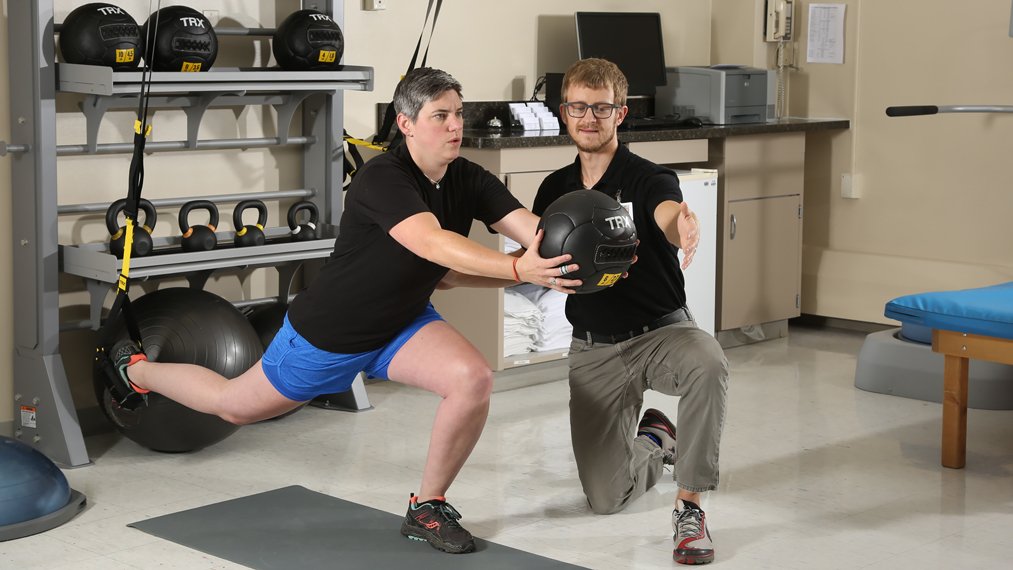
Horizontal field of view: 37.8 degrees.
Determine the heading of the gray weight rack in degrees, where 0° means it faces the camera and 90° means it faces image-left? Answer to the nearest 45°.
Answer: approximately 315°

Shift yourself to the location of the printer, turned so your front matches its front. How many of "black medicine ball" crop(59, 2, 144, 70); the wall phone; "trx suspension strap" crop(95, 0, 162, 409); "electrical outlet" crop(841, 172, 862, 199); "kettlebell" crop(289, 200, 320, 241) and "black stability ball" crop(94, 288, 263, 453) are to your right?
4

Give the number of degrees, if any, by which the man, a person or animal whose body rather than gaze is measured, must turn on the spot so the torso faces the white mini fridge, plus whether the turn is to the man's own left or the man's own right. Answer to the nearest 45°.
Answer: approximately 180°

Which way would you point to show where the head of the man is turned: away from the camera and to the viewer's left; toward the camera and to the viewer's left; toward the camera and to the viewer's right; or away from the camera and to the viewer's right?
toward the camera and to the viewer's left

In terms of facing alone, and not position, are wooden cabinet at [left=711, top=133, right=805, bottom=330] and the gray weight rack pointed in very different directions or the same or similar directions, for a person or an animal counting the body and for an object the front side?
same or similar directions

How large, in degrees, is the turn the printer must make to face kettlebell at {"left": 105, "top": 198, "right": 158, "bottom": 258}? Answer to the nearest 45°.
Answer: approximately 90° to its right

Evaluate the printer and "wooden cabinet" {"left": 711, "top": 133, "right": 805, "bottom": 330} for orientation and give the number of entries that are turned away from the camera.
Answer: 0

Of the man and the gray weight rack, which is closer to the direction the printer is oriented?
the man

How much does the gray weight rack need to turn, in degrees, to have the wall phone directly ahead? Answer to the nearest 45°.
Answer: approximately 90° to its left

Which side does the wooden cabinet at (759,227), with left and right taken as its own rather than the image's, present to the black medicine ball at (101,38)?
right

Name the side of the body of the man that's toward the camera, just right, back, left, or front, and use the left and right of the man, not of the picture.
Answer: front

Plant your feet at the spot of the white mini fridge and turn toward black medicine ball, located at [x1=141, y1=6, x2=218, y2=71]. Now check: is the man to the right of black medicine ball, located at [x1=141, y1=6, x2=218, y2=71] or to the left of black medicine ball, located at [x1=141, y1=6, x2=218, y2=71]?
left

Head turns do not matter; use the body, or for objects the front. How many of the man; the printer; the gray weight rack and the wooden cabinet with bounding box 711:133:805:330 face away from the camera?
0

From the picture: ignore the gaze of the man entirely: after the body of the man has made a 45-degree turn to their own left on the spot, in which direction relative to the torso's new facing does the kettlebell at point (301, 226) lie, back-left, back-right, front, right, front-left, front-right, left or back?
back

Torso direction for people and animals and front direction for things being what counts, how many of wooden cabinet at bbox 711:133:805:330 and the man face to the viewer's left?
0

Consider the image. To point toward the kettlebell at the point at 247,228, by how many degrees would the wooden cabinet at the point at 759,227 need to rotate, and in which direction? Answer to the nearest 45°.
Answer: approximately 90° to its right

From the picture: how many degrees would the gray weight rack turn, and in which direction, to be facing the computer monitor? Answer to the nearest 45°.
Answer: approximately 90° to its left

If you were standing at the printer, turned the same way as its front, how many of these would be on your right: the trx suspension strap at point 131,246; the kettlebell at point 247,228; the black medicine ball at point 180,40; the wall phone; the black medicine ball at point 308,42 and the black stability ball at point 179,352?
5

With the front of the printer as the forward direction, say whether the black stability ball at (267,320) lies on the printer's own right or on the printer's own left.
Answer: on the printer's own right

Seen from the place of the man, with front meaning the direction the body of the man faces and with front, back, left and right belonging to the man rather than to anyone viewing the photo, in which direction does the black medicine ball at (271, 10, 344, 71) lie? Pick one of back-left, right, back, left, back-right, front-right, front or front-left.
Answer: back-right
